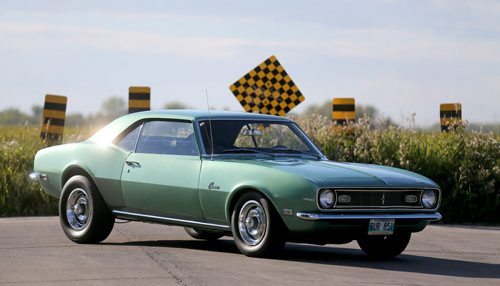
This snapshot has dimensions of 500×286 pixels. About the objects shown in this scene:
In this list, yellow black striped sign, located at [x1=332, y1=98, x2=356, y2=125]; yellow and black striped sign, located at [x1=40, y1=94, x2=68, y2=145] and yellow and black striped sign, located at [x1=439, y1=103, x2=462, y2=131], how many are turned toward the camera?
3

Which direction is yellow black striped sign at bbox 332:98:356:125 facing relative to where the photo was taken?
toward the camera

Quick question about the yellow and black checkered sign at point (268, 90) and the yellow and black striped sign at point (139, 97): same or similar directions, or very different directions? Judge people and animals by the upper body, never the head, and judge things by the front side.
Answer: same or similar directions

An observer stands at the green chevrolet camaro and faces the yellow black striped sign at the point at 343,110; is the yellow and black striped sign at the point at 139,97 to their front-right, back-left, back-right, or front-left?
front-left

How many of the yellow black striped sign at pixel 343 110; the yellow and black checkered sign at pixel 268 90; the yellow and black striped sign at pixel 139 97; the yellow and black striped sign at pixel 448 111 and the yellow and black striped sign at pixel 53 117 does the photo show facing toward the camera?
5

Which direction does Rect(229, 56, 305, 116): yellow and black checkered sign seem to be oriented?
toward the camera

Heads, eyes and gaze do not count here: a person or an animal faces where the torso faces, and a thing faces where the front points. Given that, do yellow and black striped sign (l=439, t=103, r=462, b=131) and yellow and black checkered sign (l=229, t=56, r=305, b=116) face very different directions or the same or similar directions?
same or similar directions

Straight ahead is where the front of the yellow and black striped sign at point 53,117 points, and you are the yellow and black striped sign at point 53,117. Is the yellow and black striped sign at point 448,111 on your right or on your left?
on your left

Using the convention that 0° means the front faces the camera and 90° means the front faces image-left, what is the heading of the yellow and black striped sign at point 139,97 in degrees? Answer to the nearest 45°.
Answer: approximately 0°

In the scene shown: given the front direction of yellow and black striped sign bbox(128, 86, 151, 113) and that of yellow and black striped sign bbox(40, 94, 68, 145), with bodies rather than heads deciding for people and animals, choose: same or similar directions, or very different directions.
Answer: same or similar directions

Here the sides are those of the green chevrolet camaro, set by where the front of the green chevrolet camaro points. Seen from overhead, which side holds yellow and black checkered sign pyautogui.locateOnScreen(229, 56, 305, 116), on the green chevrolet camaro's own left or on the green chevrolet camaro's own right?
on the green chevrolet camaro's own left

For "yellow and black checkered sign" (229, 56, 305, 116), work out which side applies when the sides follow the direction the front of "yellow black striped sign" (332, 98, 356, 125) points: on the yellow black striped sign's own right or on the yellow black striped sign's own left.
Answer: on the yellow black striped sign's own right

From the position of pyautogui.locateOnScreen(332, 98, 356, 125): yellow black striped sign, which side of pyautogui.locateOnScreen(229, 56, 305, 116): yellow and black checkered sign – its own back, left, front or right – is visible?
left
